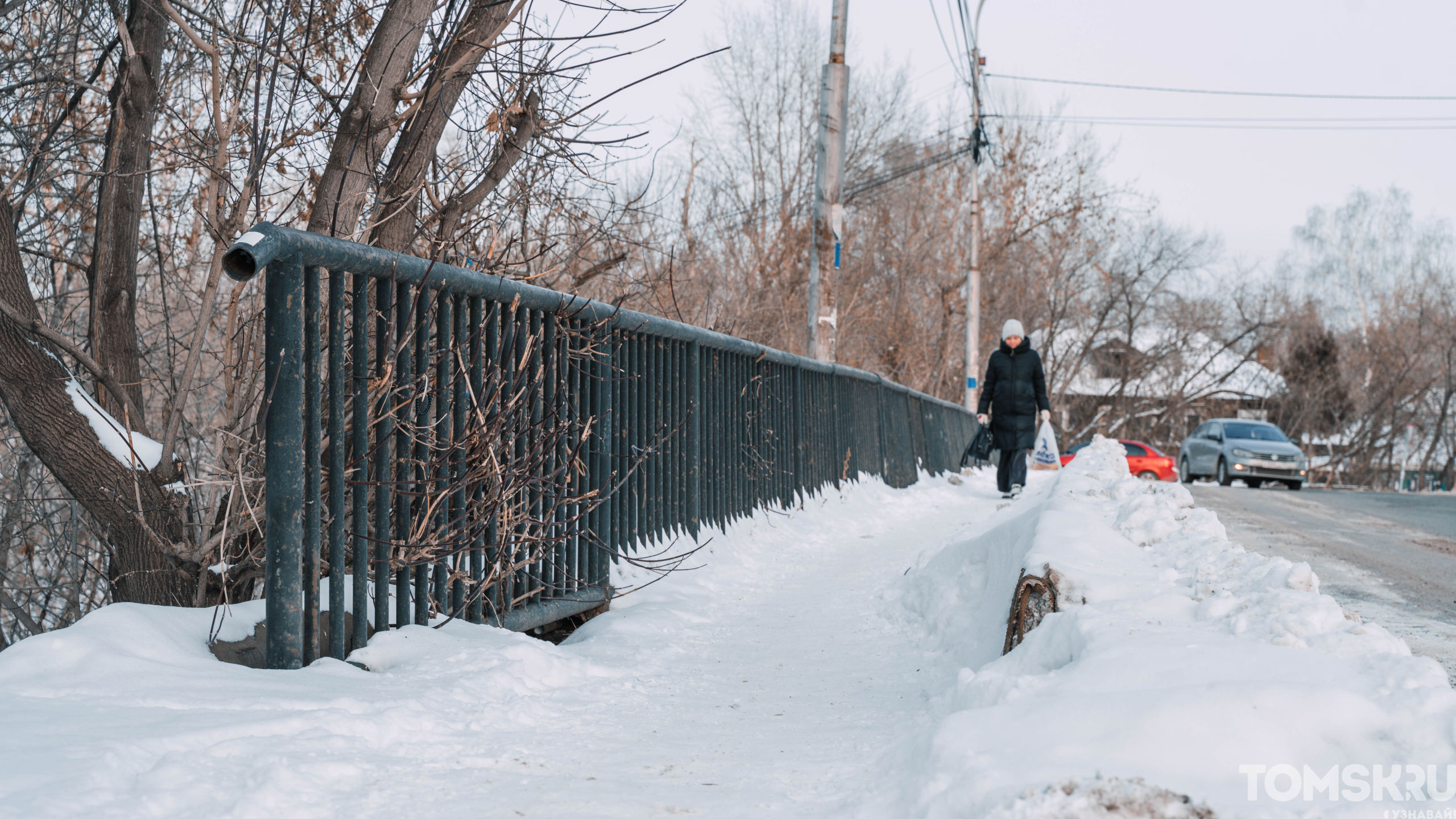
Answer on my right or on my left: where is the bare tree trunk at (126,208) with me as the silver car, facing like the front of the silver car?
on my right

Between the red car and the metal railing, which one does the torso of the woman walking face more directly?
the metal railing

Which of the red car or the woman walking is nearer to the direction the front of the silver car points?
the woman walking

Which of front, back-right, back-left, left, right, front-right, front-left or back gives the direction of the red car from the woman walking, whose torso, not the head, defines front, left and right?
back

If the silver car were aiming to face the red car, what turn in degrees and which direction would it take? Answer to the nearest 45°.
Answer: approximately 135° to its right

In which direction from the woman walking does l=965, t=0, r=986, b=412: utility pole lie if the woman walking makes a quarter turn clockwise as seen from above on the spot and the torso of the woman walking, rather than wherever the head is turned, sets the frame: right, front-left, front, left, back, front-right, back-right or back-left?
right

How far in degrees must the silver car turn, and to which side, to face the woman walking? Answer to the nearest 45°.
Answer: approximately 45° to its right

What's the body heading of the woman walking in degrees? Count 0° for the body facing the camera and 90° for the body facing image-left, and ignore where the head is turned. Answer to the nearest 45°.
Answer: approximately 0°
